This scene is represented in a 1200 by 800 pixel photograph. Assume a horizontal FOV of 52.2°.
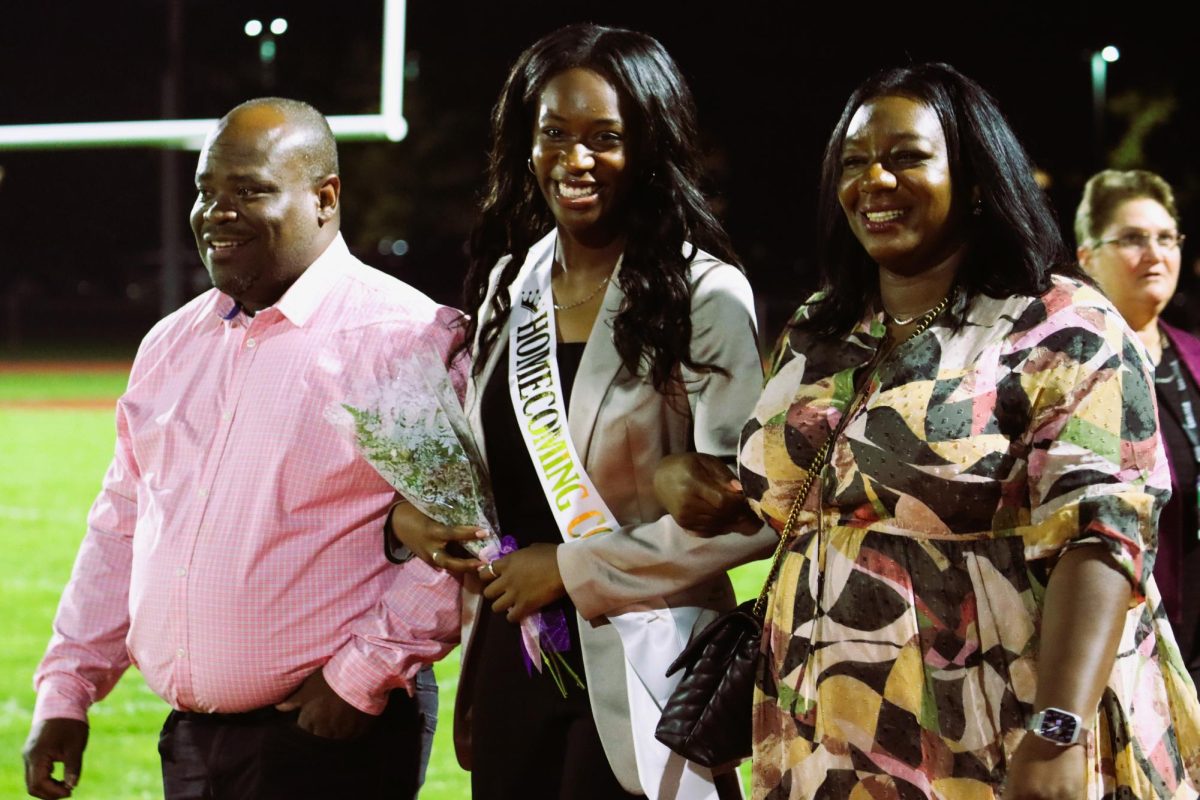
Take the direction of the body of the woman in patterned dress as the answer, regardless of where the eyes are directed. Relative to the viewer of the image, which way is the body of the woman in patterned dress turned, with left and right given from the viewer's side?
facing the viewer and to the left of the viewer

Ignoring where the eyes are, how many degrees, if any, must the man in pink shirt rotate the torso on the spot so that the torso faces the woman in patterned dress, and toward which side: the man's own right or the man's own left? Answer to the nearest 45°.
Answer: approximately 90° to the man's own left

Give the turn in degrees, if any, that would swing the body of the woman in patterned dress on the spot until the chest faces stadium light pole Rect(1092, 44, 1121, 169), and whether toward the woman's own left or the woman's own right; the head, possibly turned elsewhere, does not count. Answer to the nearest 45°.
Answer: approximately 135° to the woman's own right

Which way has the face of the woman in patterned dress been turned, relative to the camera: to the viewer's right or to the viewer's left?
to the viewer's left

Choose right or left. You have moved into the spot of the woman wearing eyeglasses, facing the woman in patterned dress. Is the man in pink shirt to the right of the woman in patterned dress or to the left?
right

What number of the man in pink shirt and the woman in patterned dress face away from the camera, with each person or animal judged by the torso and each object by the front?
0

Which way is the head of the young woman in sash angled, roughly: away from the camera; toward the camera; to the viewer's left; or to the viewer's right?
toward the camera

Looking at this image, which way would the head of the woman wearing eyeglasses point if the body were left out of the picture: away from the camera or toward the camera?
toward the camera

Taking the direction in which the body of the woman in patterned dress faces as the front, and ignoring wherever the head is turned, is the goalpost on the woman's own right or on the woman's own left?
on the woman's own right

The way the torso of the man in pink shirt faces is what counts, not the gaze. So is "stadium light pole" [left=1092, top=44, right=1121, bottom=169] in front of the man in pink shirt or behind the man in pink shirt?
behind

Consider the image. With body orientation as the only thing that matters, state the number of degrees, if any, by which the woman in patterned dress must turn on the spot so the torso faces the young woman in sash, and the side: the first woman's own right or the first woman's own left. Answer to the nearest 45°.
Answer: approximately 90° to the first woman's own right

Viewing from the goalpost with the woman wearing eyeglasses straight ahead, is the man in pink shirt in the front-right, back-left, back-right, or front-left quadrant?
front-right

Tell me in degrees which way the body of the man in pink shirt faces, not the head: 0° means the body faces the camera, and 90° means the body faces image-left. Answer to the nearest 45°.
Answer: approximately 45°
